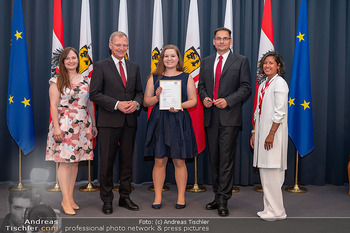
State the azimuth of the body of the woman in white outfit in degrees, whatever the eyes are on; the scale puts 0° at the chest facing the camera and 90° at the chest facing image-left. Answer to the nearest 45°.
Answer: approximately 45°

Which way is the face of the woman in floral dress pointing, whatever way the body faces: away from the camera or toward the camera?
toward the camera

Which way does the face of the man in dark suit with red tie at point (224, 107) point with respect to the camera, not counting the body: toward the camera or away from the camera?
toward the camera

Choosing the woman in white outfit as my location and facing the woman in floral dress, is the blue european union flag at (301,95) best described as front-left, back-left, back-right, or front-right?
back-right

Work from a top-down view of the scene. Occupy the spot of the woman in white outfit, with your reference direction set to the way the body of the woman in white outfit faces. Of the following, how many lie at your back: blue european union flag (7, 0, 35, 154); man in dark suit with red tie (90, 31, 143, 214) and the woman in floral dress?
0

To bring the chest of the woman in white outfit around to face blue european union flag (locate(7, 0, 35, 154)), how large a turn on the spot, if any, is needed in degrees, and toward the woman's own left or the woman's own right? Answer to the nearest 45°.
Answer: approximately 45° to the woman's own right

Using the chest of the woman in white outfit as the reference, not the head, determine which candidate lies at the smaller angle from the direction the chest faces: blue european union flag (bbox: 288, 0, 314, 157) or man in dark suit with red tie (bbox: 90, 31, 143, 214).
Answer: the man in dark suit with red tie

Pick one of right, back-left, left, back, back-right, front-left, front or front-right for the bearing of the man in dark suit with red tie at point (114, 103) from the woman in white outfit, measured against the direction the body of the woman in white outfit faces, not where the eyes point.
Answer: front-right

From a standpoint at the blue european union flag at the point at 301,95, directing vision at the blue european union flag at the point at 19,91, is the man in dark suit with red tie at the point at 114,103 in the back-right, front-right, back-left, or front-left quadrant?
front-left

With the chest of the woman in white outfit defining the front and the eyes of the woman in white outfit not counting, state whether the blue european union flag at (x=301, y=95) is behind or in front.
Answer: behind

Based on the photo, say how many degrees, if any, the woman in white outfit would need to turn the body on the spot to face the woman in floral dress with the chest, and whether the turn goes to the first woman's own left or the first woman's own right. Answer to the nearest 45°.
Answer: approximately 45° to the first woman's own right

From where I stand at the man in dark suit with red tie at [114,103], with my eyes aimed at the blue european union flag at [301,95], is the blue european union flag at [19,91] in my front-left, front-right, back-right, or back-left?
back-left

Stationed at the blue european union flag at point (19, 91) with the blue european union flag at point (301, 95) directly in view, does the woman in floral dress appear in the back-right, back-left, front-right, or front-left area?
front-right
